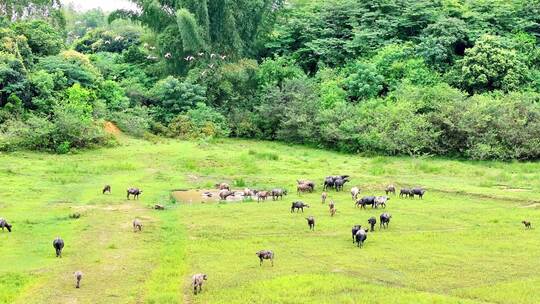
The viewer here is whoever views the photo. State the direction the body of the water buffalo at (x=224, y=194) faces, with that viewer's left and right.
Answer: facing to the right of the viewer

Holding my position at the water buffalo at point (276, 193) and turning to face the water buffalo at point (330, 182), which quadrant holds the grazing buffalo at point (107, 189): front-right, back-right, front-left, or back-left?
back-left

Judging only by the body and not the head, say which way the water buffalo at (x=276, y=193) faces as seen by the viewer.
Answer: to the viewer's right

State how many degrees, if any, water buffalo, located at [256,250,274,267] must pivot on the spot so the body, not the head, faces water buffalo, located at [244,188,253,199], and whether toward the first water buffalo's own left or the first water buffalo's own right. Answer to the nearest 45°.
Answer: approximately 90° to the first water buffalo's own right

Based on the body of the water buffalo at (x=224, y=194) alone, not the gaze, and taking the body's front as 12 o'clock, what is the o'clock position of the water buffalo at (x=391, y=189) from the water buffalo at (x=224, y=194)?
the water buffalo at (x=391, y=189) is roughly at 12 o'clock from the water buffalo at (x=224, y=194).
